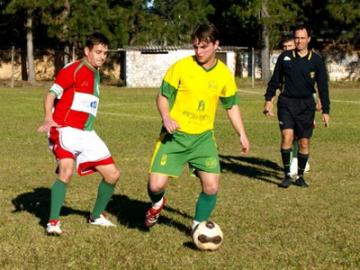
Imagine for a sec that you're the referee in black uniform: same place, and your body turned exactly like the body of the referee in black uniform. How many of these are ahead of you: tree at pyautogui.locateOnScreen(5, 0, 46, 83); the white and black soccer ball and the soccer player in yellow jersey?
2

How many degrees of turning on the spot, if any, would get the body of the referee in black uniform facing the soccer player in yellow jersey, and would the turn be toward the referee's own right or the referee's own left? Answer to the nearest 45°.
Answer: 0° — they already face them

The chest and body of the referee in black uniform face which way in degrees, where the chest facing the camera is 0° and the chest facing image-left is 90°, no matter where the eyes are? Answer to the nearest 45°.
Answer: approximately 0°

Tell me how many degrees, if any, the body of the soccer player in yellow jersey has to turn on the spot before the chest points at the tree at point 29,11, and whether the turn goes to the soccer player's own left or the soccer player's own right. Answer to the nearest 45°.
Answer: approximately 180°

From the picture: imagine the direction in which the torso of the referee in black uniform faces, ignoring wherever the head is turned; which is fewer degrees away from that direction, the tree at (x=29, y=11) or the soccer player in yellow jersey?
the soccer player in yellow jersey

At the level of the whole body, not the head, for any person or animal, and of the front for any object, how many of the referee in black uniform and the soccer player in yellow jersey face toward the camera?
2

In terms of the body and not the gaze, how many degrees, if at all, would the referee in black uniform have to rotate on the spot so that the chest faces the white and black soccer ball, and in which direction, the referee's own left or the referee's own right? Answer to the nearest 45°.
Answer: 0° — they already face it

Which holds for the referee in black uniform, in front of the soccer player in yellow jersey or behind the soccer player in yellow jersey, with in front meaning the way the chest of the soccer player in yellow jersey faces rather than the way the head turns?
behind
